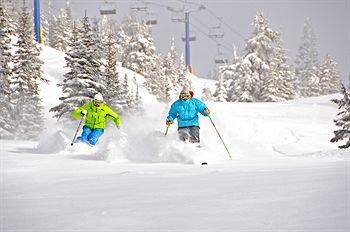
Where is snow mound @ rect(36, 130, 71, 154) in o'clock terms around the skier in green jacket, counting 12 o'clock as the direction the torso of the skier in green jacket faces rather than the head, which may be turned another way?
The snow mound is roughly at 2 o'clock from the skier in green jacket.

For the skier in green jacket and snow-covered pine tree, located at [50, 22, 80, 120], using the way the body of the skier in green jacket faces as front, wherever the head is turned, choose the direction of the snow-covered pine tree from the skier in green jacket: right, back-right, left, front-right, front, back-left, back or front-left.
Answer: back

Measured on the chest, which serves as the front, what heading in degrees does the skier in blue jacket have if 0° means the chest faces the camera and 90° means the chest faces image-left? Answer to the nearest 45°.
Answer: approximately 0°

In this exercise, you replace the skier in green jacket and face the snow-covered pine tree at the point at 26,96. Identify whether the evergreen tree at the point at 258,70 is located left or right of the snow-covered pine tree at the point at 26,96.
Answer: right

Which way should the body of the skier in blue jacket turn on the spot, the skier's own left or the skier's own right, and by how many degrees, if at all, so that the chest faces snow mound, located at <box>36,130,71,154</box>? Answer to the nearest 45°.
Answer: approximately 90° to the skier's own right

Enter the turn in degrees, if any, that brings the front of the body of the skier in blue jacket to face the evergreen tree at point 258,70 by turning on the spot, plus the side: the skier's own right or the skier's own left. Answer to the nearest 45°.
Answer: approximately 180°

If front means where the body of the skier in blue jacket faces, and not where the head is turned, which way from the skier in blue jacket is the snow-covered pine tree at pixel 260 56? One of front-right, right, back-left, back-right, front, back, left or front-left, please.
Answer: back

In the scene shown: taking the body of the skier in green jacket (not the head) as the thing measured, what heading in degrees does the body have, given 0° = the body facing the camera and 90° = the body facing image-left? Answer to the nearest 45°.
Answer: approximately 0°

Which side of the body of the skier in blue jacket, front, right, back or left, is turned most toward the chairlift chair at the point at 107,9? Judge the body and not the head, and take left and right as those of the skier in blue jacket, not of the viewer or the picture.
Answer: back

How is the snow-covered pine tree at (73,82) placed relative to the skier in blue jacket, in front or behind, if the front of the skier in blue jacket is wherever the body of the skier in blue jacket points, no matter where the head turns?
behind

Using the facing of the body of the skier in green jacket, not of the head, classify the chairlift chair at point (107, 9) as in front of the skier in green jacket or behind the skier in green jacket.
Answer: behind

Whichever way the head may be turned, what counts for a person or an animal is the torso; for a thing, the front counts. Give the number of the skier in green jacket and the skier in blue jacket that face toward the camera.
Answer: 2
